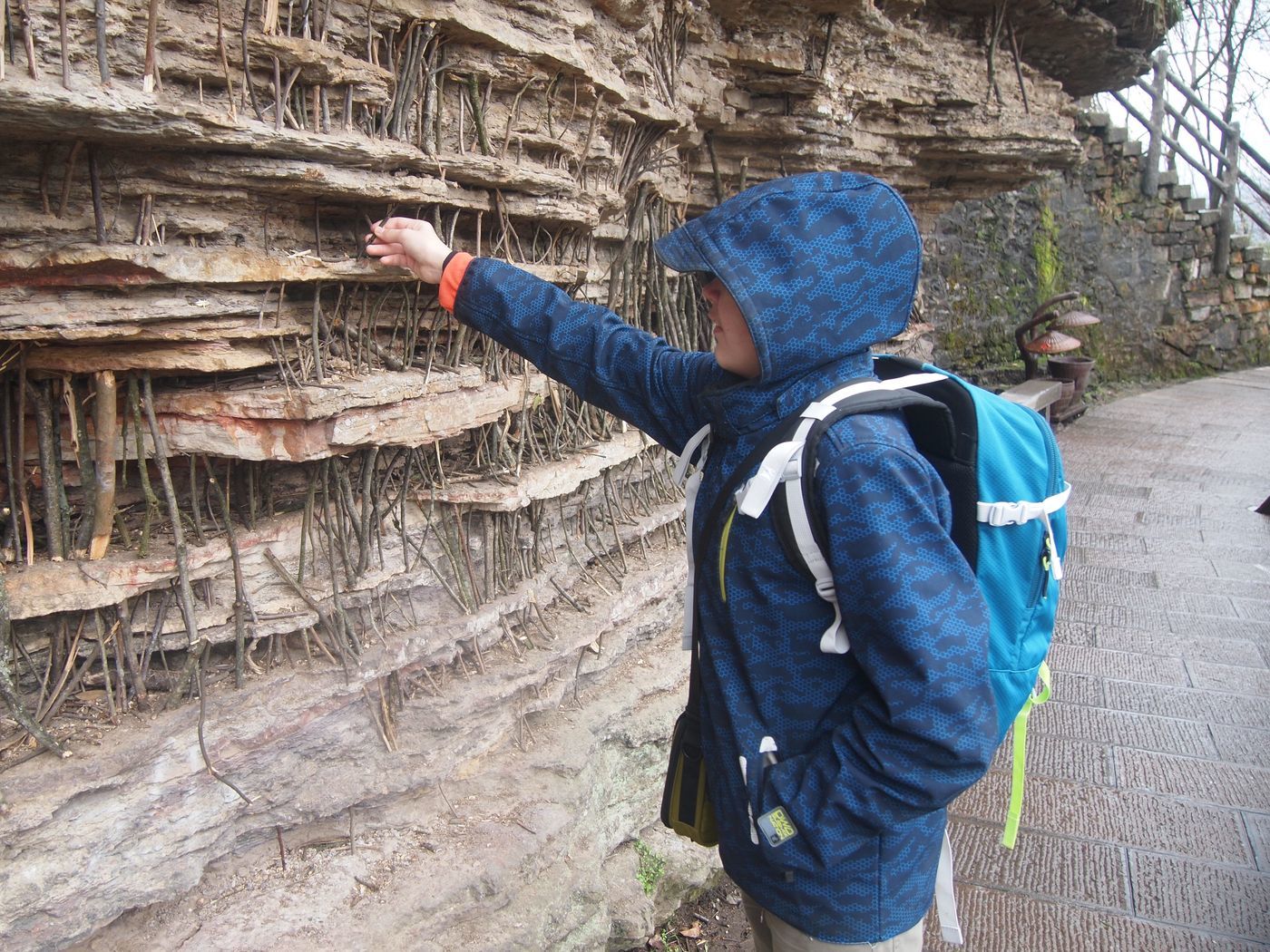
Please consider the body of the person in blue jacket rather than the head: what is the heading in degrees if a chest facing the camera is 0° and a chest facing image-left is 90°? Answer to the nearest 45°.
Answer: approximately 90°

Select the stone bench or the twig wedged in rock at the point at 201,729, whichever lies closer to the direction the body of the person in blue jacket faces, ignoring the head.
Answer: the twig wedged in rock

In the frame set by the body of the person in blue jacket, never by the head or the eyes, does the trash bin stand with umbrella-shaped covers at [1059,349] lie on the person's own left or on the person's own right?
on the person's own right

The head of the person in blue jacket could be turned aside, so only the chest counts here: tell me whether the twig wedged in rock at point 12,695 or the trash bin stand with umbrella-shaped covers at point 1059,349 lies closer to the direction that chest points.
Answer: the twig wedged in rock

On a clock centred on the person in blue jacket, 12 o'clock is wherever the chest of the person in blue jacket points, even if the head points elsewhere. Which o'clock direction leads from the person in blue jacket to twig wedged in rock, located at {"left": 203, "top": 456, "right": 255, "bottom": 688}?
The twig wedged in rock is roughly at 1 o'clock from the person in blue jacket.

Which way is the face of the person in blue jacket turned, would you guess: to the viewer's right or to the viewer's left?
to the viewer's left

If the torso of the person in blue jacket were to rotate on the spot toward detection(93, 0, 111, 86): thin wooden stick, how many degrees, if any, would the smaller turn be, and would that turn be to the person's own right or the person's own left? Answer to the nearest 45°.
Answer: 0° — they already face it

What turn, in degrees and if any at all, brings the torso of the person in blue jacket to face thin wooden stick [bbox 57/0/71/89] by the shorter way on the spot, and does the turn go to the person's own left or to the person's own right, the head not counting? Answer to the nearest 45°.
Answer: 0° — they already face it

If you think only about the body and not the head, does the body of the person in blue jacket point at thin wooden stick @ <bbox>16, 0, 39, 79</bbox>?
yes

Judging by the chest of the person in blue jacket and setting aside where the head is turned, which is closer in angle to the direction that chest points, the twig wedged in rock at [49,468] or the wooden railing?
the twig wedged in rock
